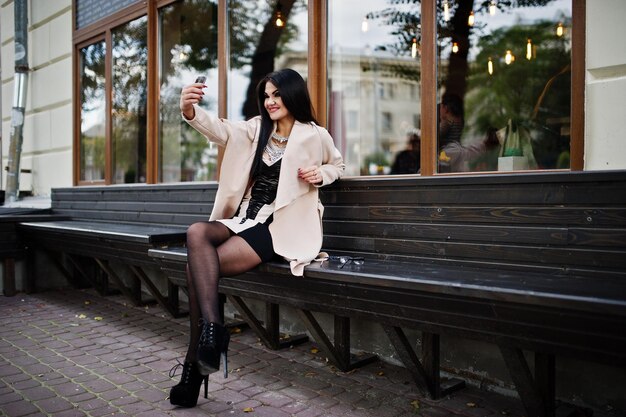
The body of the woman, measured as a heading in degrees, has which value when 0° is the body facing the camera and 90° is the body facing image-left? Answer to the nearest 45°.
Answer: approximately 45°

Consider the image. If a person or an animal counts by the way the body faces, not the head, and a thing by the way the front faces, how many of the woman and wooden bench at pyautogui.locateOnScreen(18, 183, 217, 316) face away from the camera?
0

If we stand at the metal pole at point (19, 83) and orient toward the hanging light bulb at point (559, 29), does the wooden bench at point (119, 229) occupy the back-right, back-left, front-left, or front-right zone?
front-right

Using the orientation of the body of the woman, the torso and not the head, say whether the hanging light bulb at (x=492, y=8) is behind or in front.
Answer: behind

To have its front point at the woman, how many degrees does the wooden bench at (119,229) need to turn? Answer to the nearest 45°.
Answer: approximately 45° to its left

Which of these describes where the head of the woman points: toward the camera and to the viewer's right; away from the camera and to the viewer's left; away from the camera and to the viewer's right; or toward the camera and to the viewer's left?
toward the camera and to the viewer's left

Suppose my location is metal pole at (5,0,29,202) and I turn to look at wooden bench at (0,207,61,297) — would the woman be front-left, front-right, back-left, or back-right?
front-left

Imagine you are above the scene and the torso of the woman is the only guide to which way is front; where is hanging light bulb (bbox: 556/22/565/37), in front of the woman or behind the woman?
behind

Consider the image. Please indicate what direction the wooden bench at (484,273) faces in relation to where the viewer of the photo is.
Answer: facing the viewer and to the left of the viewer

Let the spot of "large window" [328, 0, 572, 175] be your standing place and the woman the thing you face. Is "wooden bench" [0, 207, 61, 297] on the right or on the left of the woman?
right
